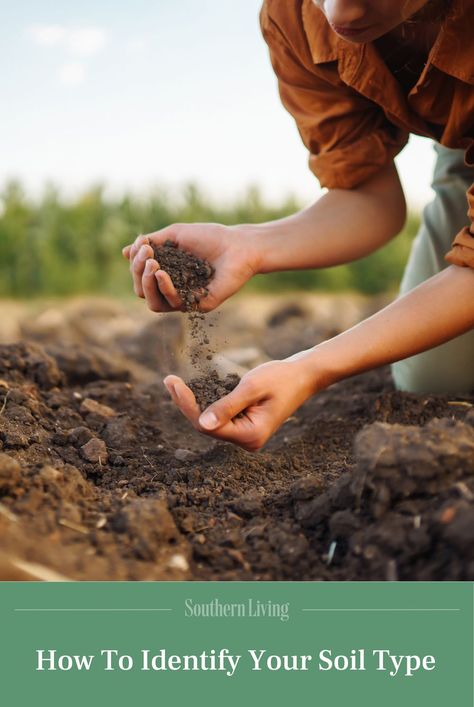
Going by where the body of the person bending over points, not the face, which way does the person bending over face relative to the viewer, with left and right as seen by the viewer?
facing the viewer and to the left of the viewer

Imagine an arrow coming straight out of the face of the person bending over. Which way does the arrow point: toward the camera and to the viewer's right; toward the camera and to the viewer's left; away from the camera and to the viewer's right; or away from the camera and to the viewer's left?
toward the camera and to the viewer's left
